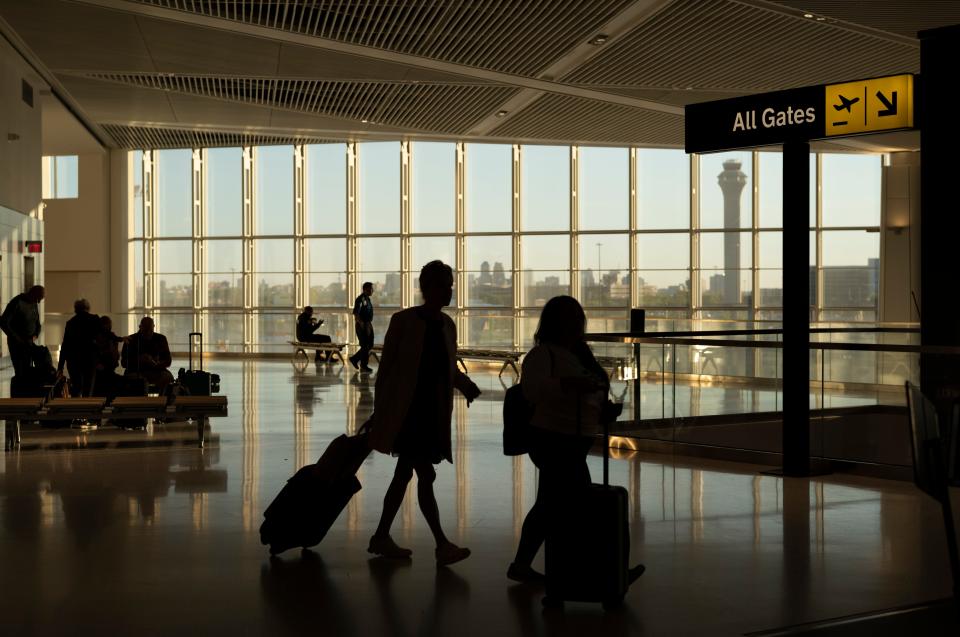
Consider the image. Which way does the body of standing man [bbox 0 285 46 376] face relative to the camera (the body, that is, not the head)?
to the viewer's right

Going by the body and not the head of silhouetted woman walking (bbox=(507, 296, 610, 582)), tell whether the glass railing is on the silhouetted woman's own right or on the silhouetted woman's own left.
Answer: on the silhouetted woman's own left

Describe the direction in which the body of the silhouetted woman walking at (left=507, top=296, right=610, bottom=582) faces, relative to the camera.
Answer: to the viewer's right

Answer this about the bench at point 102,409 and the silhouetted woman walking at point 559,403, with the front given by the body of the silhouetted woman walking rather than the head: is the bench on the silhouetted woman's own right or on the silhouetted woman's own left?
on the silhouetted woman's own left

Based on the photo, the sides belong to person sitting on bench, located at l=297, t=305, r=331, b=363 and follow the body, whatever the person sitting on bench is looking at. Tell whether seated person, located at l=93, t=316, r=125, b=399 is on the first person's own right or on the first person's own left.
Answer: on the first person's own right

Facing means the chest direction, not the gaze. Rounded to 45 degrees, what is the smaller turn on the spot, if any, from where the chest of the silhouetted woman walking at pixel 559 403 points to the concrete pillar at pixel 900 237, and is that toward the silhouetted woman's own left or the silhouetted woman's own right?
approximately 90° to the silhouetted woman's own left

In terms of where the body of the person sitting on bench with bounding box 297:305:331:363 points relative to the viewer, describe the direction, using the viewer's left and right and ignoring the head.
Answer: facing to the right of the viewer
